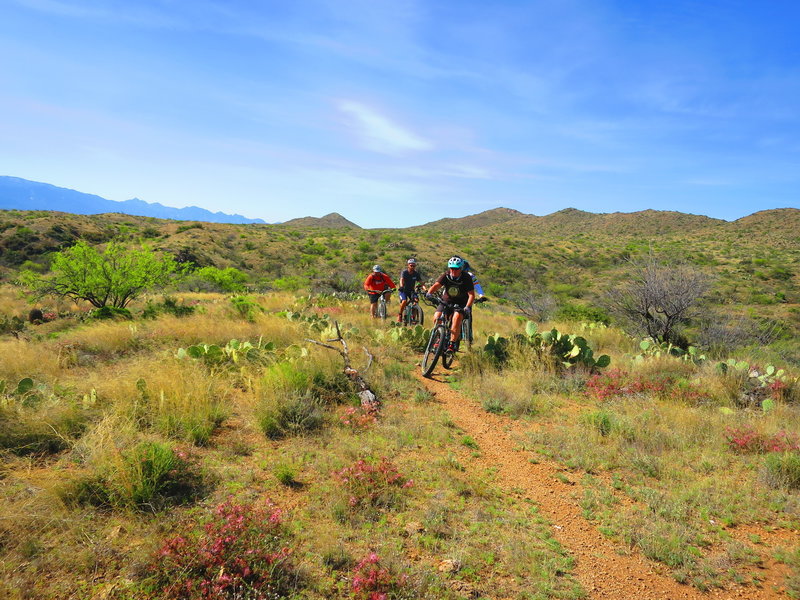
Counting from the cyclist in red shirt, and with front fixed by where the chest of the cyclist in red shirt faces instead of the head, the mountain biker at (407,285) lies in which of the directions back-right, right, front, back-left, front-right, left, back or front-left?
front-left

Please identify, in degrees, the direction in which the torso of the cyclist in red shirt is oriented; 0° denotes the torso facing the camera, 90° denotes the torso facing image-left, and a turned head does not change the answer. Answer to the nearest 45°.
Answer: approximately 0°

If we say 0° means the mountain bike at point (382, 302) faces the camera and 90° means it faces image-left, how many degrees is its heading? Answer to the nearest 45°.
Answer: approximately 0°

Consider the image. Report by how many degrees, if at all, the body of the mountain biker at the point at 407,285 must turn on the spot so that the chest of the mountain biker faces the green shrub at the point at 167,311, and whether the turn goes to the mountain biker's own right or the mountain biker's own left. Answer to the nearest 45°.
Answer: approximately 90° to the mountain biker's own right

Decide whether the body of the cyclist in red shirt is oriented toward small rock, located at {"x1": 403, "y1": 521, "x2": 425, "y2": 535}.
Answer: yes

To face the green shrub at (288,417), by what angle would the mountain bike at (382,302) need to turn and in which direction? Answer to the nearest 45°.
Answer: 0° — it already faces it

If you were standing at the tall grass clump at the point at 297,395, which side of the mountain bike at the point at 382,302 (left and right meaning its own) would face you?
front

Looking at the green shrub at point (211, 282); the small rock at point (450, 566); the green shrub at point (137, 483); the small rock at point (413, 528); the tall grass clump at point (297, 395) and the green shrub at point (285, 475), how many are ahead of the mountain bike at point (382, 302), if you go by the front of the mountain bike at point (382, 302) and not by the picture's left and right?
5

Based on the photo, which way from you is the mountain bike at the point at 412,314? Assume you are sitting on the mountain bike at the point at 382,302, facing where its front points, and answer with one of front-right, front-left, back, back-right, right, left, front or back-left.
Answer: front-left

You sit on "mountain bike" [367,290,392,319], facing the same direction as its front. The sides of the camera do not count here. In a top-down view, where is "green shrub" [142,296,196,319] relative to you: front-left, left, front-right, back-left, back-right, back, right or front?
right

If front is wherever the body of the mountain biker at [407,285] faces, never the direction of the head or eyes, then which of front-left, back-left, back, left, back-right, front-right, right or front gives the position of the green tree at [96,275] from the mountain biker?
right

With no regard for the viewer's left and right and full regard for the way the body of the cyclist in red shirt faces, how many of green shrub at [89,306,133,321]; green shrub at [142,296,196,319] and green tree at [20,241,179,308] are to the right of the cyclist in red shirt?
3

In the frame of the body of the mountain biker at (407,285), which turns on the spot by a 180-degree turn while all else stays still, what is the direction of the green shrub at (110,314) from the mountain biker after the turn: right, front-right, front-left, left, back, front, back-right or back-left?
left
